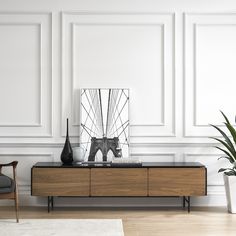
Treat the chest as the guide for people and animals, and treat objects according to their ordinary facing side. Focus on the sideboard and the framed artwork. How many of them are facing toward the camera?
2

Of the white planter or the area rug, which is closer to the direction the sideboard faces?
the area rug

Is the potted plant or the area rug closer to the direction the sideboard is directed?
the area rug

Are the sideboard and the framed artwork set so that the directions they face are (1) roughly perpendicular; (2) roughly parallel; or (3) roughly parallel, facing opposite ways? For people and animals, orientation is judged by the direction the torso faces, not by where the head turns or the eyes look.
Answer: roughly parallel

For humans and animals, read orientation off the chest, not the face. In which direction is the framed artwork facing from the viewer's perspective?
toward the camera
